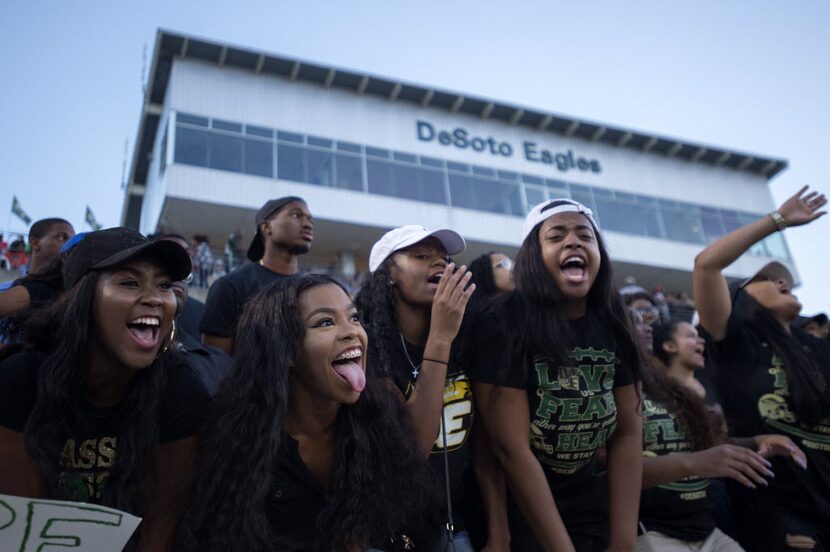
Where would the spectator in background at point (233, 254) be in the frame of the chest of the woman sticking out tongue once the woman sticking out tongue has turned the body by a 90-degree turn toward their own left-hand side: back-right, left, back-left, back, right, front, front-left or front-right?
front-left

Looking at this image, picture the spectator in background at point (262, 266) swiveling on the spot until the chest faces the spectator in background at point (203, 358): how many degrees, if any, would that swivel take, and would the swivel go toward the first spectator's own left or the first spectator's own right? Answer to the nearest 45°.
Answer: approximately 45° to the first spectator's own right

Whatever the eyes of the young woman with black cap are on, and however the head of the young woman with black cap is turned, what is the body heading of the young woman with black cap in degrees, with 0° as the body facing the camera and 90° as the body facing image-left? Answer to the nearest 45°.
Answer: approximately 0°

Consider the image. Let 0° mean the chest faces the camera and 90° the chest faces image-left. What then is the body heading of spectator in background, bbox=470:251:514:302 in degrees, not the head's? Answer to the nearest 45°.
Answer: approximately 315°

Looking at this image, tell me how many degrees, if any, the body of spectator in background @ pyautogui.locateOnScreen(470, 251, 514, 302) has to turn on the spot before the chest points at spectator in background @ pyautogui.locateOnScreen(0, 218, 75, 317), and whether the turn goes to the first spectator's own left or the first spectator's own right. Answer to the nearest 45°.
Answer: approximately 90° to the first spectator's own right

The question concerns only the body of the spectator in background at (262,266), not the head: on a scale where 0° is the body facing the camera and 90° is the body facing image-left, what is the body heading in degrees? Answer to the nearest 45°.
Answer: approximately 315°

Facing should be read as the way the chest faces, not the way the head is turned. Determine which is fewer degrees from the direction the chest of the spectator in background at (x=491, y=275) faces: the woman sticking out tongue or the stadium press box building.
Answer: the woman sticking out tongue

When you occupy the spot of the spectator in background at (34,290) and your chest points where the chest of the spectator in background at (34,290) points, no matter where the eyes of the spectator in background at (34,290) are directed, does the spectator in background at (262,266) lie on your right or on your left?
on your left
